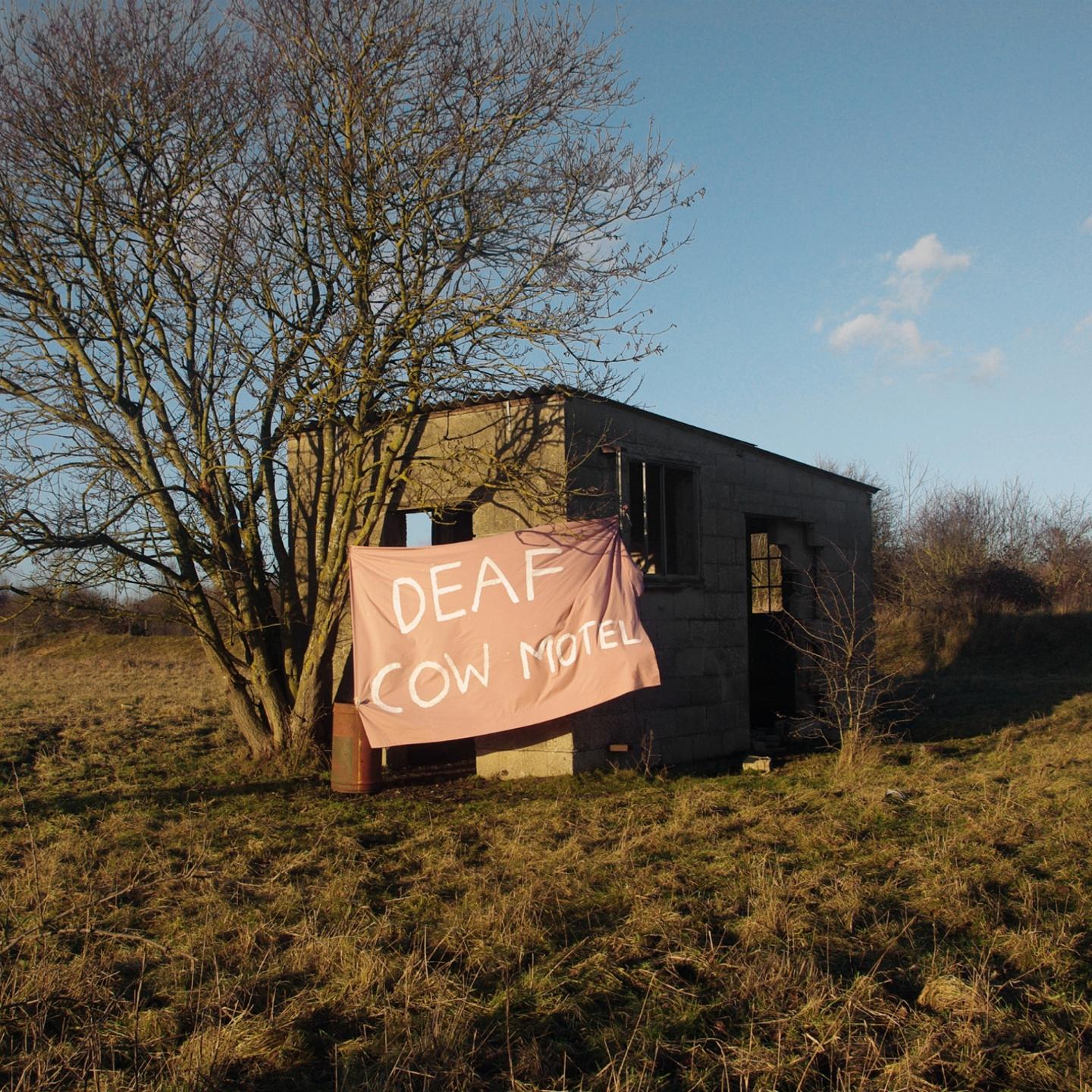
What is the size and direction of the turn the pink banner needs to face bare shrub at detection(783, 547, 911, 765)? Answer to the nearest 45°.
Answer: approximately 135° to its left

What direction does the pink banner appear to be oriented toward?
toward the camera

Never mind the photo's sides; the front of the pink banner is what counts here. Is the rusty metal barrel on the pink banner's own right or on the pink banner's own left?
on the pink banner's own right
